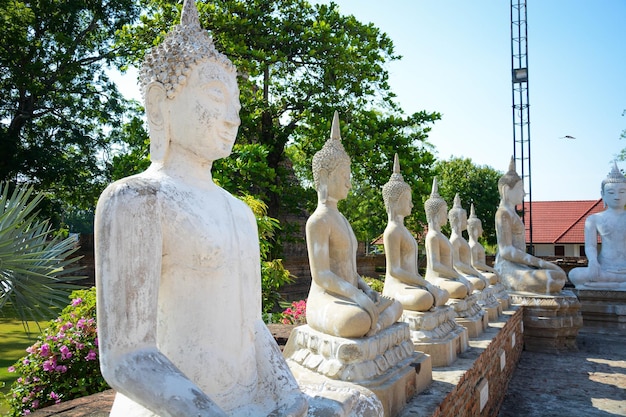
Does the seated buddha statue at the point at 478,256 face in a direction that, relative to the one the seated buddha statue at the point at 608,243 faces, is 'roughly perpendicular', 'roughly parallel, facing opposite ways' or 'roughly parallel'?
roughly perpendicular
